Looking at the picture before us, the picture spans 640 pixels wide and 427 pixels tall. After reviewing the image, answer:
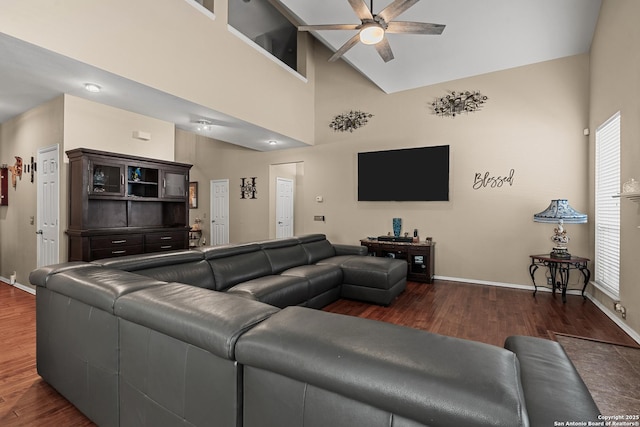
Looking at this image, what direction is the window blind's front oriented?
to the viewer's left

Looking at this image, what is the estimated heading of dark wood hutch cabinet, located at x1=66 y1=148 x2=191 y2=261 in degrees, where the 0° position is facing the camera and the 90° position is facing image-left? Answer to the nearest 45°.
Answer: approximately 315°

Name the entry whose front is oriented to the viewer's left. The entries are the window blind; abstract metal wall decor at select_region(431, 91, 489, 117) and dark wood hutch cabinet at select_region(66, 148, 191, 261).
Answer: the window blind

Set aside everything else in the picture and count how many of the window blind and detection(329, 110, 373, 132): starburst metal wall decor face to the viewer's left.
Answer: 1

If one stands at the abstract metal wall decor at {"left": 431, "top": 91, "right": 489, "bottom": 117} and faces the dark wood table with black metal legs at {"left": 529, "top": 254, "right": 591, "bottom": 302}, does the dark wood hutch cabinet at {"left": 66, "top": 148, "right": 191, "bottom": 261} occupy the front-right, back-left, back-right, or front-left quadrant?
back-right

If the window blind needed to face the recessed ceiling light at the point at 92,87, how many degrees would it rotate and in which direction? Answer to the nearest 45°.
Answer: approximately 45° to its left

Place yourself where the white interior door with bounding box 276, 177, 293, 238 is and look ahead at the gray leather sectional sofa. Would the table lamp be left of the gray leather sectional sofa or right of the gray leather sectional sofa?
left

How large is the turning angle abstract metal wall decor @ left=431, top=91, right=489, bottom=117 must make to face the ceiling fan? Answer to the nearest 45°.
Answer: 0° — it already faces it
